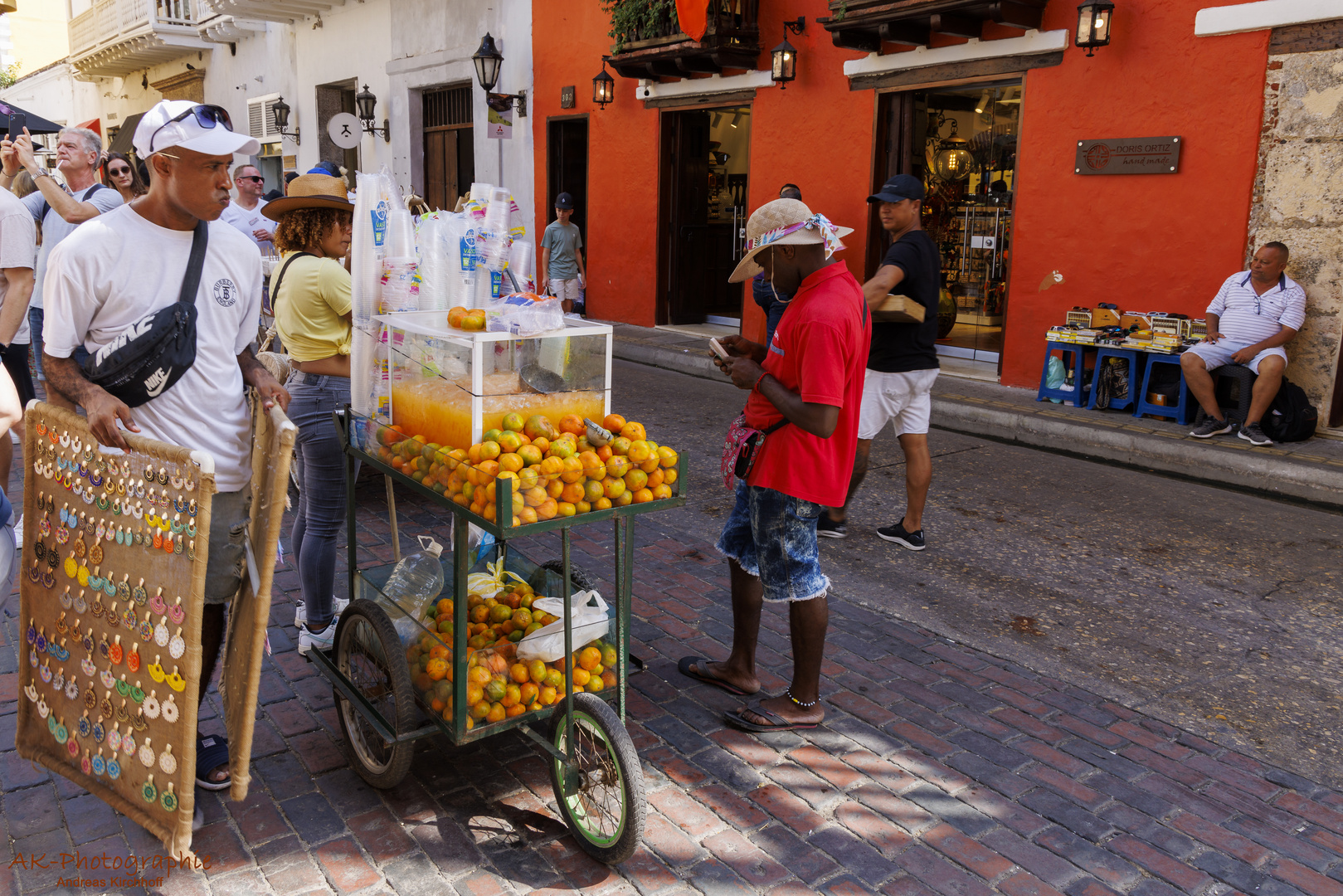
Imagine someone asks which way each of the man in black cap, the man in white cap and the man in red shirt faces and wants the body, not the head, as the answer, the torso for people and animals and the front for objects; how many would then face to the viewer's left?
2

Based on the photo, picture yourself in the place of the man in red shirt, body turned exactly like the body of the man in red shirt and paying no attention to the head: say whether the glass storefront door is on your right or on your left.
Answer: on your right

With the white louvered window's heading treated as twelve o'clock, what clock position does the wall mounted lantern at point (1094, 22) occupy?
The wall mounted lantern is roughly at 10 o'clock from the white louvered window.

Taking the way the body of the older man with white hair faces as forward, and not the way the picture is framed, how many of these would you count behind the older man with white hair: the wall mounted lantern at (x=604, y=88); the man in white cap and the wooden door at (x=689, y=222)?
2

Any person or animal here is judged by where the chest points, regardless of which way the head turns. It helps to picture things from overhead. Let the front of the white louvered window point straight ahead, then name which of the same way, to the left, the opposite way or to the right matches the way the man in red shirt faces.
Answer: to the right

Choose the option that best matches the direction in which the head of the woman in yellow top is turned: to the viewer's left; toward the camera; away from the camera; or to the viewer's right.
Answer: to the viewer's right

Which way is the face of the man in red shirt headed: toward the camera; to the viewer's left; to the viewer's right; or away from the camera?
to the viewer's left

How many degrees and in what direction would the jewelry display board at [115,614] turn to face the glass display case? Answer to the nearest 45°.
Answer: approximately 135° to its left

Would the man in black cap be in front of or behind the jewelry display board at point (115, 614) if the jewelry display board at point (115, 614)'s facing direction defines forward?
behind

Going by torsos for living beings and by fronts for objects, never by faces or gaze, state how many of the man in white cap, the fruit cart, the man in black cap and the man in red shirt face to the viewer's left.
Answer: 2

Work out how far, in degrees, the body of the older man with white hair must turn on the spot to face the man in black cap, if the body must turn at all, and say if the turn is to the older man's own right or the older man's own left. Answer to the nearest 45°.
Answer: approximately 90° to the older man's own left

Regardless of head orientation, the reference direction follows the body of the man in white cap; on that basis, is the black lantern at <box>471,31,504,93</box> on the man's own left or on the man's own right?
on the man's own left
